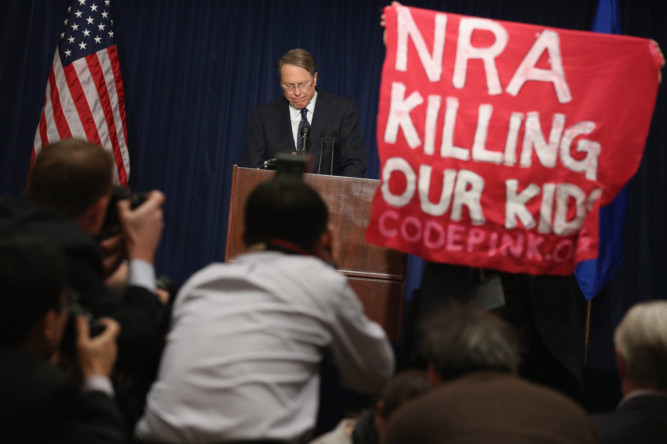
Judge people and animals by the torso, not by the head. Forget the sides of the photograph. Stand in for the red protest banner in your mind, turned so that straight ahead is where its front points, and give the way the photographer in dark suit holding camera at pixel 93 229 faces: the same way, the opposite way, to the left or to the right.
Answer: the opposite way

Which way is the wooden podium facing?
toward the camera

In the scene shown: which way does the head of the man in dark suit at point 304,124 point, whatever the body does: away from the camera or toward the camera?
toward the camera

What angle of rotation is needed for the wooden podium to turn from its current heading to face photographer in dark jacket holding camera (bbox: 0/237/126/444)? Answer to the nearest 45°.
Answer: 0° — it already faces them

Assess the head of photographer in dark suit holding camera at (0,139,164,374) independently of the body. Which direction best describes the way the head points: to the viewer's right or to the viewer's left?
to the viewer's right

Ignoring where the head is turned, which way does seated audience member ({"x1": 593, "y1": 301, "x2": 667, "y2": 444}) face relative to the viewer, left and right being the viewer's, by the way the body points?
facing away from the viewer

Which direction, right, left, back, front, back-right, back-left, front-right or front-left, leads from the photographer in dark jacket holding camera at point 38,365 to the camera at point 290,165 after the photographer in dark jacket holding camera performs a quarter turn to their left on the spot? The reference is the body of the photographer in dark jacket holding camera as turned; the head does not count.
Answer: right

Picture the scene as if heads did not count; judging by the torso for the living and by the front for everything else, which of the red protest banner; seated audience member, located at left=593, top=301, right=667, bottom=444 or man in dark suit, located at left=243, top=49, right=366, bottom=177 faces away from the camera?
the seated audience member

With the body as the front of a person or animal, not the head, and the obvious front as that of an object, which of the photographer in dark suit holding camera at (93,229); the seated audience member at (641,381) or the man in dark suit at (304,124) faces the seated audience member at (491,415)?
the man in dark suit

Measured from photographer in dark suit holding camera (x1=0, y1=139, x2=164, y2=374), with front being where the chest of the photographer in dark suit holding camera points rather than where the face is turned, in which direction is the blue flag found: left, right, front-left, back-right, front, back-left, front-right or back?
front

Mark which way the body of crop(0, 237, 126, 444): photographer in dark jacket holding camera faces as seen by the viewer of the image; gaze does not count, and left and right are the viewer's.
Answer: facing away from the viewer and to the right of the viewer

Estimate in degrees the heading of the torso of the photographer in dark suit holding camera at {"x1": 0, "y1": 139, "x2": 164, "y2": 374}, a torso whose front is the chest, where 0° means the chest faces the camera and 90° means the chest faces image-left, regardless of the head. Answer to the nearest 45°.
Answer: approximately 225°

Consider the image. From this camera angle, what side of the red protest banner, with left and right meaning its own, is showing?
front

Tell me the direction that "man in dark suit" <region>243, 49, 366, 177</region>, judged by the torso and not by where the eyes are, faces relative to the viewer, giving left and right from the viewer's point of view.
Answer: facing the viewer

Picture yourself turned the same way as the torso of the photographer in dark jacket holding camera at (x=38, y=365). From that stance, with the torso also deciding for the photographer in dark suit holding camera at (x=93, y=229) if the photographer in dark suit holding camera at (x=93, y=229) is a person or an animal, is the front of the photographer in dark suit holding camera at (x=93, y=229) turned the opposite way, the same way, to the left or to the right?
the same way

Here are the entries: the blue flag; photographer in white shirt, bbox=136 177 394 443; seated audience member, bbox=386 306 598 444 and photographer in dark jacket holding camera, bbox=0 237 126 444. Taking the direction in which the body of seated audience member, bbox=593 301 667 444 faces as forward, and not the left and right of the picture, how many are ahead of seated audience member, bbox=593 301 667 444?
1

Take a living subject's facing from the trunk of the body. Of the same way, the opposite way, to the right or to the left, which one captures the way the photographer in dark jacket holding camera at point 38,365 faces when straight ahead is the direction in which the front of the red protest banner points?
the opposite way

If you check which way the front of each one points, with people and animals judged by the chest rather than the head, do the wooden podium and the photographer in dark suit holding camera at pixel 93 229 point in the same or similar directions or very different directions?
very different directions

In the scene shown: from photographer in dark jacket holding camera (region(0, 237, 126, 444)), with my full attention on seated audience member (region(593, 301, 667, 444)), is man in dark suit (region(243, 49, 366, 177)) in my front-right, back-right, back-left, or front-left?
front-left

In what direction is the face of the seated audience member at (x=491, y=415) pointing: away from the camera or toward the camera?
away from the camera

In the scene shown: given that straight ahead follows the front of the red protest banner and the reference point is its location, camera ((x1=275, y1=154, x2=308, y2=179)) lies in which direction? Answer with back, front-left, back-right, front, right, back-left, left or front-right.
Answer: front-right

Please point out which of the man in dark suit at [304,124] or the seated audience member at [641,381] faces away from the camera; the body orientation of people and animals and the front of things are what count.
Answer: the seated audience member

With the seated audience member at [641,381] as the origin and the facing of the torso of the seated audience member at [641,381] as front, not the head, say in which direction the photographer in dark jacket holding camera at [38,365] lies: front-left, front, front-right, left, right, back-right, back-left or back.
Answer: back-left

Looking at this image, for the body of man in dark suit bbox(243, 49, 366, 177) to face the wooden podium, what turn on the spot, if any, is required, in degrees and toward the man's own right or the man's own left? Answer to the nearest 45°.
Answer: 0° — they already face it

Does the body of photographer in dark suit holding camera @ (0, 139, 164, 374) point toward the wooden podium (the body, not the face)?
yes
